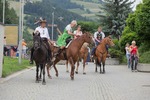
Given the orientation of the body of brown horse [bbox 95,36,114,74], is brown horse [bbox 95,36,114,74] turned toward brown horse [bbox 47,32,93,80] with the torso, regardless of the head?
no

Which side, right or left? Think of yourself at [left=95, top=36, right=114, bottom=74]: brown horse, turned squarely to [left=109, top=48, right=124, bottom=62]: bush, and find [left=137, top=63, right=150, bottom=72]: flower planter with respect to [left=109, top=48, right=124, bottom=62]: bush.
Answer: right

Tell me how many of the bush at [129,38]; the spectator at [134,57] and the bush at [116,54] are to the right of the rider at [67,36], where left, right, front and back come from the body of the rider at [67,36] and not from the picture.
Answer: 0

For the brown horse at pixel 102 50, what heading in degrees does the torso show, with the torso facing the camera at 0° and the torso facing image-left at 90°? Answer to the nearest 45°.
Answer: approximately 315°

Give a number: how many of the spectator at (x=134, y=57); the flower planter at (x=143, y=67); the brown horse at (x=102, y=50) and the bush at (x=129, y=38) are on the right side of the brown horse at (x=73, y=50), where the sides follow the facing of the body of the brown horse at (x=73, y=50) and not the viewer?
0

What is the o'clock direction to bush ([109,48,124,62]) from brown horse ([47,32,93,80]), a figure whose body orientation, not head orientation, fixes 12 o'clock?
The bush is roughly at 8 o'clock from the brown horse.

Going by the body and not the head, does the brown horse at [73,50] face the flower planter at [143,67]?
no

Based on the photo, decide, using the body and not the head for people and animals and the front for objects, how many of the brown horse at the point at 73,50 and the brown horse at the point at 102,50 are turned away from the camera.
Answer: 0

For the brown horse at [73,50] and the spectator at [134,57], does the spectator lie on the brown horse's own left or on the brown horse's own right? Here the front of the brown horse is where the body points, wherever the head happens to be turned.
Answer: on the brown horse's own left

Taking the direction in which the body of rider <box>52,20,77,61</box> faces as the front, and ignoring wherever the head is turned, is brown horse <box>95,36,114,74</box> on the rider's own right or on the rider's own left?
on the rider's own left

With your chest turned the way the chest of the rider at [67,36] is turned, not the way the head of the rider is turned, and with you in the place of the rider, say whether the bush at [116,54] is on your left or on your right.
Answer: on your left
